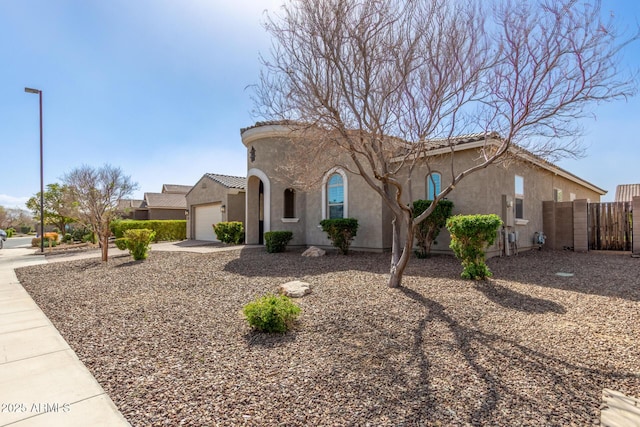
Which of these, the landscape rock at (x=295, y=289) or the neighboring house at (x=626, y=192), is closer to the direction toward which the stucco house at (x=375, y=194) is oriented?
the landscape rock

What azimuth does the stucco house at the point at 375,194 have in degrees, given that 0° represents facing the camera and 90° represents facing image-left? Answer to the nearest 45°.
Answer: approximately 45°

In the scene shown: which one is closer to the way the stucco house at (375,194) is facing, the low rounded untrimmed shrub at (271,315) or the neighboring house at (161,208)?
the low rounded untrimmed shrub

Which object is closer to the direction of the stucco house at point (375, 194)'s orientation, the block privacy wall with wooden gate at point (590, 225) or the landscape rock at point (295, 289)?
the landscape rock

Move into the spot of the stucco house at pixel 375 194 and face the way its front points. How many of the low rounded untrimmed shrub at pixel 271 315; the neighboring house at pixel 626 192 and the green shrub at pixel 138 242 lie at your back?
1

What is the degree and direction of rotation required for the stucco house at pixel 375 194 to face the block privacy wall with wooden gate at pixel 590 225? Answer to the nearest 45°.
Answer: approximately 135° to its left

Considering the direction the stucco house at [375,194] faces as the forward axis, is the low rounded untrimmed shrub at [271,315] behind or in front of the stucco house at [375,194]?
in front

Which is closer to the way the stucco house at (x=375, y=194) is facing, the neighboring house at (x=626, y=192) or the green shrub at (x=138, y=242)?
the green shrub

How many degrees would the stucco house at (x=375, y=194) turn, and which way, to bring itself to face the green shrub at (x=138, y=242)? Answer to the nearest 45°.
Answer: approximately 45° to its right
